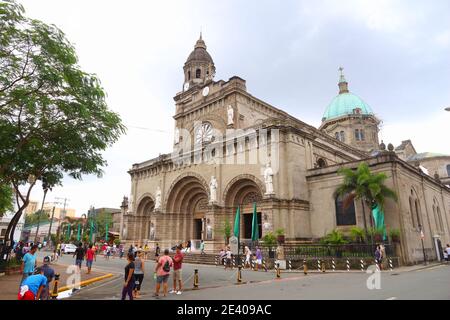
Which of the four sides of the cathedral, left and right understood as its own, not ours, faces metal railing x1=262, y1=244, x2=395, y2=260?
left

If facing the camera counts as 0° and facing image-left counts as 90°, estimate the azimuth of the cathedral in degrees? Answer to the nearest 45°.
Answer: approximately 45°

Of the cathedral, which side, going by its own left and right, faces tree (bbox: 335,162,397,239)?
left

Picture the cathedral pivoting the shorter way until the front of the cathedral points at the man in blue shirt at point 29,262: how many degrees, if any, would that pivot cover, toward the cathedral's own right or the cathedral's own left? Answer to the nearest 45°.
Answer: approximately 45° to the cathedral's own left

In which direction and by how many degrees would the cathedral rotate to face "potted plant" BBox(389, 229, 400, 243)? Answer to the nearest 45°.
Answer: approximately 90° to its left

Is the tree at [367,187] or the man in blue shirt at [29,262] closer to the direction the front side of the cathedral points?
the man in blue shirt

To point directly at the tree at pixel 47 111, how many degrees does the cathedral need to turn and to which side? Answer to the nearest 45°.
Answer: approximately 45° to its left

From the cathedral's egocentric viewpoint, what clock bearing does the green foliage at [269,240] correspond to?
The green foliage is roughly at 10 o'clock from the cathedral.
